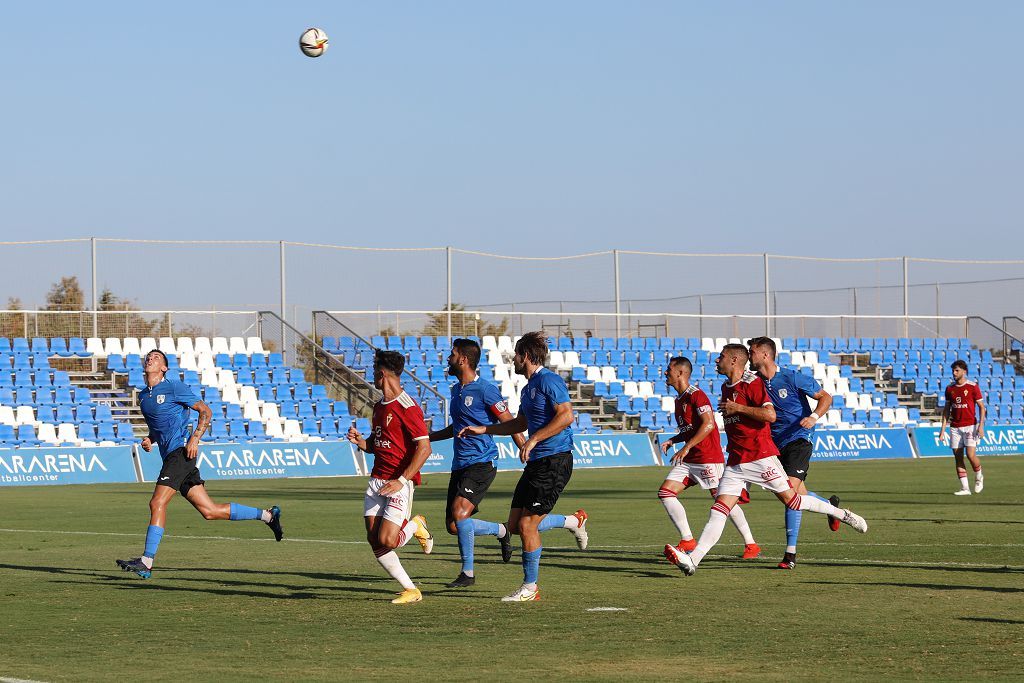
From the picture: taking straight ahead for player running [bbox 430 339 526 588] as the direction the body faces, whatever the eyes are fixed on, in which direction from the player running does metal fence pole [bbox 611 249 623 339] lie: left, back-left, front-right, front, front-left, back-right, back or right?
back-right

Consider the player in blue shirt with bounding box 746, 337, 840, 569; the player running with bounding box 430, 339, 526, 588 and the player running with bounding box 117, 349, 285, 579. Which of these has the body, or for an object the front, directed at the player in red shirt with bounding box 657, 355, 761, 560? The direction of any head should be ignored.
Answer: the player in blue shirt

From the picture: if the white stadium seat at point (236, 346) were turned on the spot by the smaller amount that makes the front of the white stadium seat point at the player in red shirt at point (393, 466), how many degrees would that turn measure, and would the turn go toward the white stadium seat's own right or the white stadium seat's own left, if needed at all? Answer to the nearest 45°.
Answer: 0° — it already faces them

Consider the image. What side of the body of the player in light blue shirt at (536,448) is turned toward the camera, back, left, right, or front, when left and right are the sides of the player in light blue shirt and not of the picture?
left

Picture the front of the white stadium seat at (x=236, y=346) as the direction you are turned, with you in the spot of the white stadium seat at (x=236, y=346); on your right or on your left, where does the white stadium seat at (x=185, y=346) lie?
on your right

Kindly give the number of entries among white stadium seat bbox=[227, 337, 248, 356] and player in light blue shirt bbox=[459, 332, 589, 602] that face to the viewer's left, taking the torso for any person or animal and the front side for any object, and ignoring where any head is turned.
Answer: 1

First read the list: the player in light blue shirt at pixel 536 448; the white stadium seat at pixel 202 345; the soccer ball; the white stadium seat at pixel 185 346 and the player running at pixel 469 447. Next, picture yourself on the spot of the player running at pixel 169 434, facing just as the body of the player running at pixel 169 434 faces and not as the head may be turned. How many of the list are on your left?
2

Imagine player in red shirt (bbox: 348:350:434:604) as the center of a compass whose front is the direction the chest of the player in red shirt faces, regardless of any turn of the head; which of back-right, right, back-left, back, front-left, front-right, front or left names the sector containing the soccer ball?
back-right

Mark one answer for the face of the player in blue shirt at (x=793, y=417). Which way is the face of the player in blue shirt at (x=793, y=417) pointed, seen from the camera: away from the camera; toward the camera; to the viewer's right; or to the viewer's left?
to the viewer's left

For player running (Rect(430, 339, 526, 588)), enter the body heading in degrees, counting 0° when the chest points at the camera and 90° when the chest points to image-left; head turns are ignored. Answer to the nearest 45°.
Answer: approximately 45°

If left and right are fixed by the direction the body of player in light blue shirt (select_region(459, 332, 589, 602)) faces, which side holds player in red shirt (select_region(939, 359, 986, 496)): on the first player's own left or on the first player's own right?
on the first player's own right

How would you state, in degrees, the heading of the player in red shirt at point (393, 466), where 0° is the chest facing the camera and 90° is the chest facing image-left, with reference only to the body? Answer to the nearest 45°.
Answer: approximately 45°

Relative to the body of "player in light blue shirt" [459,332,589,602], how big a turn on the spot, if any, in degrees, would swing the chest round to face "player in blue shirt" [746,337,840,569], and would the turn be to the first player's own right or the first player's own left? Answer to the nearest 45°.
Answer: approximately 135° to the first player's own right

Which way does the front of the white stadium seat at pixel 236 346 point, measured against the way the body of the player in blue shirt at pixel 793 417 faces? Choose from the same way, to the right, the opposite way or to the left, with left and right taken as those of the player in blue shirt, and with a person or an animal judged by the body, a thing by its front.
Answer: to the left

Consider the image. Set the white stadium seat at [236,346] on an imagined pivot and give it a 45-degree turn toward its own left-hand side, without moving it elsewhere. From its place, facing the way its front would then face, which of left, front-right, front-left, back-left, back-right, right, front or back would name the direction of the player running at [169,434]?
front-right

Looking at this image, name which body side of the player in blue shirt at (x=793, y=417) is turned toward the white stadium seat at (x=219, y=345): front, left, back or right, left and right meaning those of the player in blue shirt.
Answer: right

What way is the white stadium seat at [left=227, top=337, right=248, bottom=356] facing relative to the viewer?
toward the camera

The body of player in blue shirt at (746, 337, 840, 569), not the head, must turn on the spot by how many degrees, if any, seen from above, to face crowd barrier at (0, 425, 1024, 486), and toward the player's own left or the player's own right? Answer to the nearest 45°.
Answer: approximately 90° to the player's own right
